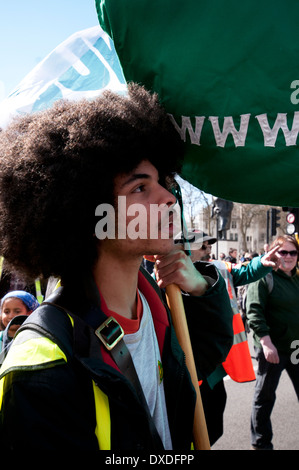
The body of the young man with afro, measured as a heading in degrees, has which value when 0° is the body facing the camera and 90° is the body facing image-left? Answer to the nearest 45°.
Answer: approximately 315°

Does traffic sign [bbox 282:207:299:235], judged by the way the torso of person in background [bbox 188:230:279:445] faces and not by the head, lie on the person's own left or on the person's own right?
on the person's own left
